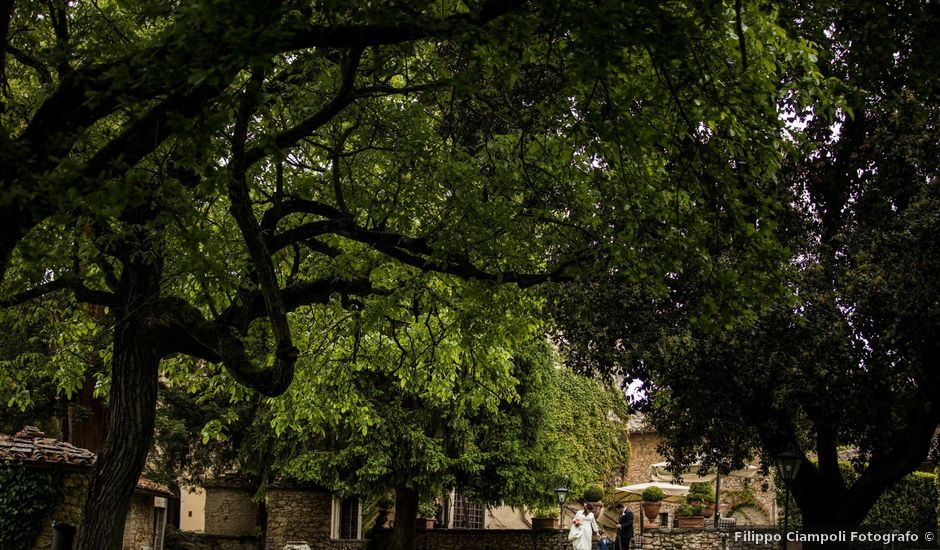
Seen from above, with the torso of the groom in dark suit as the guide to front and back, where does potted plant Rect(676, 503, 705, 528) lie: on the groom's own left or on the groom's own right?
on the groom's own right

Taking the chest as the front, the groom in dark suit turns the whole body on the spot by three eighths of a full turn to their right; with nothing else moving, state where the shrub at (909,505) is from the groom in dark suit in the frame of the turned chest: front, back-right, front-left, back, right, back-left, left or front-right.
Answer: front-right

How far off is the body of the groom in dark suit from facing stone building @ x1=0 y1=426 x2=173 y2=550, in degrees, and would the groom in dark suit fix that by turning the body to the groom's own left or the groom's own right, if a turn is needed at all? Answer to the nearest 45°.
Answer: approximately 45° to the groom's own left

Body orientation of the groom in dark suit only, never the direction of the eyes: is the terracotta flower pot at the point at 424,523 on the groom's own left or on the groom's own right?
on the groom's own right

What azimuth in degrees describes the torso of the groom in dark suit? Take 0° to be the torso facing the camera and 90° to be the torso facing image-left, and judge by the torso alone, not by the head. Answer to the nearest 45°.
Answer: approximately 90°

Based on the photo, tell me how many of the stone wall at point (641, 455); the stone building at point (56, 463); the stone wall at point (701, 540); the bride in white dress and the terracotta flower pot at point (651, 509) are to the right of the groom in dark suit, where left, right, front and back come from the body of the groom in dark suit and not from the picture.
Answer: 2

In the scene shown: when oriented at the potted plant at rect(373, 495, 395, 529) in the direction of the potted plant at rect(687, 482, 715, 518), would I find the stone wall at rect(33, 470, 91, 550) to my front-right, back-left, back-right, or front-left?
back-right

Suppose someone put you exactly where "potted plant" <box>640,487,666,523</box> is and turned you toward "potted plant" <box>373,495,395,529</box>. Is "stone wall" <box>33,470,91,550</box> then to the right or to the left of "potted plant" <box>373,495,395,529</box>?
left

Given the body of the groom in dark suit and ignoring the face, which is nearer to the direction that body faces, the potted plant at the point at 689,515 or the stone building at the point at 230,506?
the stone building

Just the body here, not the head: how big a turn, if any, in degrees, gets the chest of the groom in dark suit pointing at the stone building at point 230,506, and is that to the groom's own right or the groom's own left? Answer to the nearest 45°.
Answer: approximately 45° to the groom's own right
